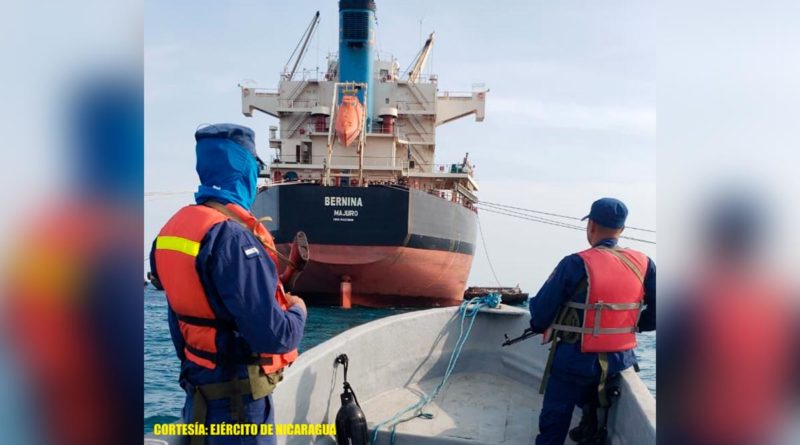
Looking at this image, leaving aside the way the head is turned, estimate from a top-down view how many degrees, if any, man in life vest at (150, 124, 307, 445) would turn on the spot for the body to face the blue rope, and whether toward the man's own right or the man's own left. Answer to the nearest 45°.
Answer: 0° — they already face it

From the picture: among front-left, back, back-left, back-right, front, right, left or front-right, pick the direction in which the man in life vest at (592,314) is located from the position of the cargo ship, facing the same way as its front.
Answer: back

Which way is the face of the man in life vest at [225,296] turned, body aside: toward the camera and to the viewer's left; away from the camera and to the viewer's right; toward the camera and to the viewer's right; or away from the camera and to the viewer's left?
away from the camera and to the viewer's right

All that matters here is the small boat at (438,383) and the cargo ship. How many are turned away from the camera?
2

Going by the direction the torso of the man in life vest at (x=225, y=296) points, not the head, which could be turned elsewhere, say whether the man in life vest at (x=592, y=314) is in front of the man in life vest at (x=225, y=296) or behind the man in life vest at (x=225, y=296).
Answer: in front

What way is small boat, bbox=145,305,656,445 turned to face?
away from the camera

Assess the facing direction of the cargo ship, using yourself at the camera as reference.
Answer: facing away from the viewer

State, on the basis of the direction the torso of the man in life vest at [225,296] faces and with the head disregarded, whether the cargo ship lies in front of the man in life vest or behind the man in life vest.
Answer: in front

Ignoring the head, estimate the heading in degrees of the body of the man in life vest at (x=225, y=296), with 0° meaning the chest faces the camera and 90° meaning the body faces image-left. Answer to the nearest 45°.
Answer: approximately 225°

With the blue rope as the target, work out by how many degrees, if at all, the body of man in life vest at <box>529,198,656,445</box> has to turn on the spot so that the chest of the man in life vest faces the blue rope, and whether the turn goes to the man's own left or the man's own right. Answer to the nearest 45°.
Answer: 0° — they already face it

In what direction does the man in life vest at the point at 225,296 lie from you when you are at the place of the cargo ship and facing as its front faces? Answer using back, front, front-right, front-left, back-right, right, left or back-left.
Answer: back

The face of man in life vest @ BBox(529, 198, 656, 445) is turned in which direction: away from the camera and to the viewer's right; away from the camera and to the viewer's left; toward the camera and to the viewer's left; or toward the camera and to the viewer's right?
away from the camera and to the viewer's left

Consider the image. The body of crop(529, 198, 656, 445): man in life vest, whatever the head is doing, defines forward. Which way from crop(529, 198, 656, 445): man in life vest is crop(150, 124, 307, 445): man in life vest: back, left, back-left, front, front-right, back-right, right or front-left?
left
